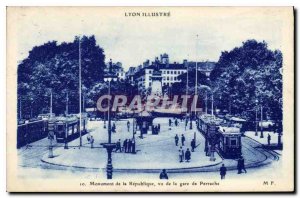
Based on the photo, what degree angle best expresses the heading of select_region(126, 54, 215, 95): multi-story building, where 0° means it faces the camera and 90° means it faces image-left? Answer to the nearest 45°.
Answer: approximately 0°
